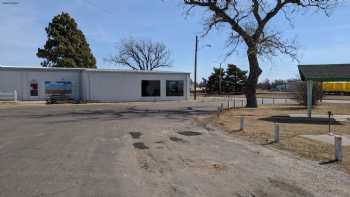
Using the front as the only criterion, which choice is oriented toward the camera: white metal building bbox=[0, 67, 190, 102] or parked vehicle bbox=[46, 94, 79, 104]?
the white metal building

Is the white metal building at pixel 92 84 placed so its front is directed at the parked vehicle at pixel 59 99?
no

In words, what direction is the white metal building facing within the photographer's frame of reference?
facing the viewer

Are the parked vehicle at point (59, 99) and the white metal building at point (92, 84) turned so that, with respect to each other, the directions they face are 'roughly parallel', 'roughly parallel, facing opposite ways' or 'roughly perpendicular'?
roughly perpendicular

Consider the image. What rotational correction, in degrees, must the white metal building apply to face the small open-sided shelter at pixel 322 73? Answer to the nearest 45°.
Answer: approximately 45° to its left

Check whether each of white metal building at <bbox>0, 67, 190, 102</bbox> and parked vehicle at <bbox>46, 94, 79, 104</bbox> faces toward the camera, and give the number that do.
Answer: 1
